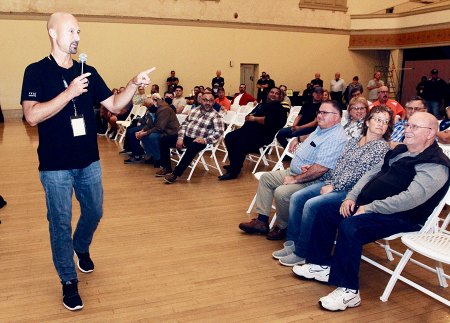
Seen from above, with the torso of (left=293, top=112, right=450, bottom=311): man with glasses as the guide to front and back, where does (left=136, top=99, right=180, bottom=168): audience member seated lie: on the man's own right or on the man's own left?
on the man's own right

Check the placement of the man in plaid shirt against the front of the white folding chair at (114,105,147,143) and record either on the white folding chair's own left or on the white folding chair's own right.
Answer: on the white folding chair's own left

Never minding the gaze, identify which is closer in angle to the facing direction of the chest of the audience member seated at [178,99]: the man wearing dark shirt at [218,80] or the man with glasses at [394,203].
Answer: the man with glasses

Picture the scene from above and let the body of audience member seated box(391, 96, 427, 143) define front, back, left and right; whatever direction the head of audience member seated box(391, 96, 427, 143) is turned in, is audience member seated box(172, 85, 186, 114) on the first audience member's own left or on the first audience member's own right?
on the first audience member's own right

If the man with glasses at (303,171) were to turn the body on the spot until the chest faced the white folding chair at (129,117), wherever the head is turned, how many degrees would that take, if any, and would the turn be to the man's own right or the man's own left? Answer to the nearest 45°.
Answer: approximately 90° to the man's own right

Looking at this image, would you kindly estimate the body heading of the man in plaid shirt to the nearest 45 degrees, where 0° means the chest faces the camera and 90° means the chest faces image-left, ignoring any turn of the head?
approximately 45°

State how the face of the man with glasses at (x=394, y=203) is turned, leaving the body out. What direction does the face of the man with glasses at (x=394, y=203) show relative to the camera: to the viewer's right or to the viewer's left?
to the viewer's left
